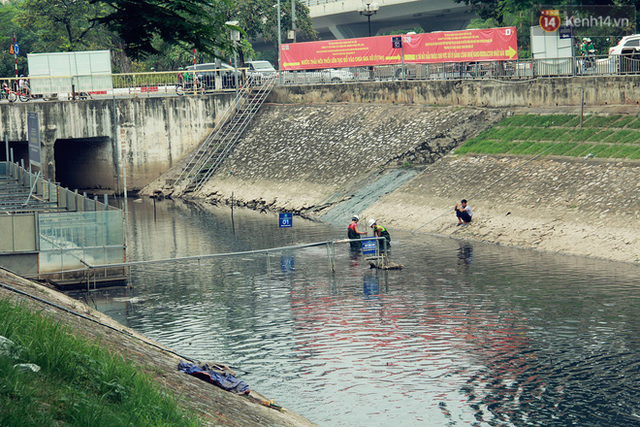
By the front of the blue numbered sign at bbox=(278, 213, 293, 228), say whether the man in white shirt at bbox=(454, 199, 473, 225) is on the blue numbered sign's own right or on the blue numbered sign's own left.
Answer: on the blue numbered sign's own left

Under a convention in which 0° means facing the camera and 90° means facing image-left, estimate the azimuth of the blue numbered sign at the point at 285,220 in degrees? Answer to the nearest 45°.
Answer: approximately 0°

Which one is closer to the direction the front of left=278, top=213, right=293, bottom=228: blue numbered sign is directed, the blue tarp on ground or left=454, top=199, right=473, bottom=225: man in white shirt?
the blue tarp on ground

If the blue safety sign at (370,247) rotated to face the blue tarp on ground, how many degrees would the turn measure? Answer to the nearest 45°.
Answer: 0° — it already faces it
